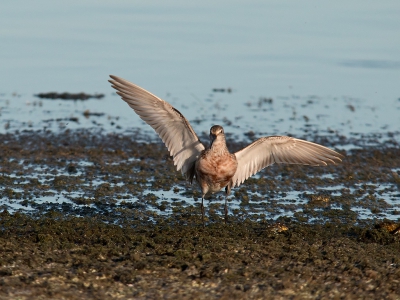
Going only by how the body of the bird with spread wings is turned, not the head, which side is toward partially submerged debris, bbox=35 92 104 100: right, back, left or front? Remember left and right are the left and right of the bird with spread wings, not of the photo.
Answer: back

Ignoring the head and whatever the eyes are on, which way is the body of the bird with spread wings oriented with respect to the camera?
toward the camera
